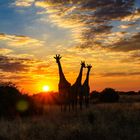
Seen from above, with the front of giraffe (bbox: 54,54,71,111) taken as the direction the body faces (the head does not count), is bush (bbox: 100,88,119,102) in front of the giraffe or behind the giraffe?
behind

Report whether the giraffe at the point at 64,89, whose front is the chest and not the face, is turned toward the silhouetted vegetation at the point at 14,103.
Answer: yes

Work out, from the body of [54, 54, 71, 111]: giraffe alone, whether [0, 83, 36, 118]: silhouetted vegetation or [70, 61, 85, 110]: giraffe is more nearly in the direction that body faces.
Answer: the silhouetted vegetation

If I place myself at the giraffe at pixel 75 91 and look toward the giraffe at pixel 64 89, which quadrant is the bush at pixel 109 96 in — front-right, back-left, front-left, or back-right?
back-right

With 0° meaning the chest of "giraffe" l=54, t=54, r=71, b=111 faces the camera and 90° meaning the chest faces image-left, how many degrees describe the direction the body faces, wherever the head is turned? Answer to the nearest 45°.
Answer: approximately 45°

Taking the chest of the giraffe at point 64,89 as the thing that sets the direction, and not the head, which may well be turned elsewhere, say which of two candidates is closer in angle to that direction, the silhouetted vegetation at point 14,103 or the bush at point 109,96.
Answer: the silhouetted vegetation
